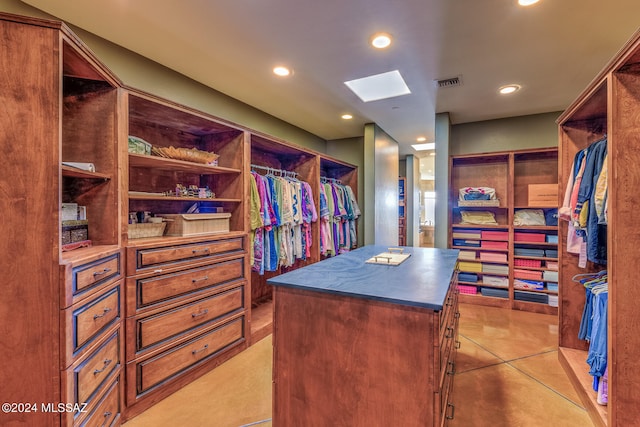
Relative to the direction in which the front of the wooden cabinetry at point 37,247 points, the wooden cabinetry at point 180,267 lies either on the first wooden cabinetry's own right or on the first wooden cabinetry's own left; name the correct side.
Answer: on the first wooden cabinetry's own left

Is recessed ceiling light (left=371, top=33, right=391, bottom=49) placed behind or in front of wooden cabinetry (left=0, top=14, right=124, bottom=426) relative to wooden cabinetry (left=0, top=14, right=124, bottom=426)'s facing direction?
in front

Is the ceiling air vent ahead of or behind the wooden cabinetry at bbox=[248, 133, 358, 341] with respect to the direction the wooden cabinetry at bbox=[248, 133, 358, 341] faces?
ahead

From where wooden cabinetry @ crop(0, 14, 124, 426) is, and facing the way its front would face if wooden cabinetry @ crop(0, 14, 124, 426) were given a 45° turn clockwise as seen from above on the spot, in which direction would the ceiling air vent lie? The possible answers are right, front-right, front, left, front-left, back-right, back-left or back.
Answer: left

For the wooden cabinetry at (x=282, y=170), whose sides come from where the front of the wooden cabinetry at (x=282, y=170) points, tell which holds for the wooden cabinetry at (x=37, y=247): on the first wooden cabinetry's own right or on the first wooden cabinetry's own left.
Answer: on the first wooden cabinetry's own right

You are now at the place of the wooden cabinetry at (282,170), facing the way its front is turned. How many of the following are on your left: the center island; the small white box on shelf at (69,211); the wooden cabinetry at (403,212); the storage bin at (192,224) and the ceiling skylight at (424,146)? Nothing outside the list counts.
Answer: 2

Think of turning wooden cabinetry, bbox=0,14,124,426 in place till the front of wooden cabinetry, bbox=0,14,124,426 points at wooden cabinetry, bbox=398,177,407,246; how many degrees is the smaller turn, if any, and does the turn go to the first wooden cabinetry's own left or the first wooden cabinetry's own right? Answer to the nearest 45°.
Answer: approximately 45° to the first wooden cabinetry's own left

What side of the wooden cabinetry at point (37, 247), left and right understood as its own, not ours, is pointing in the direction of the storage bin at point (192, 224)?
left

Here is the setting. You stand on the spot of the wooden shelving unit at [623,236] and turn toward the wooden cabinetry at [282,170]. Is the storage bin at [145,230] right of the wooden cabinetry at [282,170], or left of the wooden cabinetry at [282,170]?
left

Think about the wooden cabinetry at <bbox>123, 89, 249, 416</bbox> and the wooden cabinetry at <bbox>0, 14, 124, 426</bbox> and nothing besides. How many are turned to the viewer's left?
0

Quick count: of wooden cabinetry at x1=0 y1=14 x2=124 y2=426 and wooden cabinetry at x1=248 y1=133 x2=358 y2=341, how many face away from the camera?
0

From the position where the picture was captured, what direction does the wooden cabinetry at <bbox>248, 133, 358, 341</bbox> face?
facing the viewer and to the right of the viewer

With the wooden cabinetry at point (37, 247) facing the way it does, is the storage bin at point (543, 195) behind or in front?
in front

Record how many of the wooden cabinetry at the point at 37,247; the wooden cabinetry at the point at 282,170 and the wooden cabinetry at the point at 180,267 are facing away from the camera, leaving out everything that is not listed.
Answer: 0

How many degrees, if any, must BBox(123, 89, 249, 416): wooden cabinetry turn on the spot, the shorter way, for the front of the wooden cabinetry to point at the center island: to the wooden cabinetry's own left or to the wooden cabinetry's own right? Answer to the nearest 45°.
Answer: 0° — it already faces it

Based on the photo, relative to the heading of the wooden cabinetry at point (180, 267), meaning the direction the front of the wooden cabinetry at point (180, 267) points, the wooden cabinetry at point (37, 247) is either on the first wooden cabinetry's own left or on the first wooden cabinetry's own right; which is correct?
on the first wooden cabinetry's own right

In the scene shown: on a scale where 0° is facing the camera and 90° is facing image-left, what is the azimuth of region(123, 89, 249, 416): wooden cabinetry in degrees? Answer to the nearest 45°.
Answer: approximately 315°
